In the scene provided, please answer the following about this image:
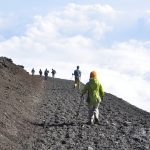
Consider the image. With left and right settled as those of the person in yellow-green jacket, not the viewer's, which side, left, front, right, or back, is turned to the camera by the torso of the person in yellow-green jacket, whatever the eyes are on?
back
